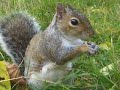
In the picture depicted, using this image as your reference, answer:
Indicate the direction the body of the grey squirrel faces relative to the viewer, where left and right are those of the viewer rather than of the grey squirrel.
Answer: facing to the right of the viewer
